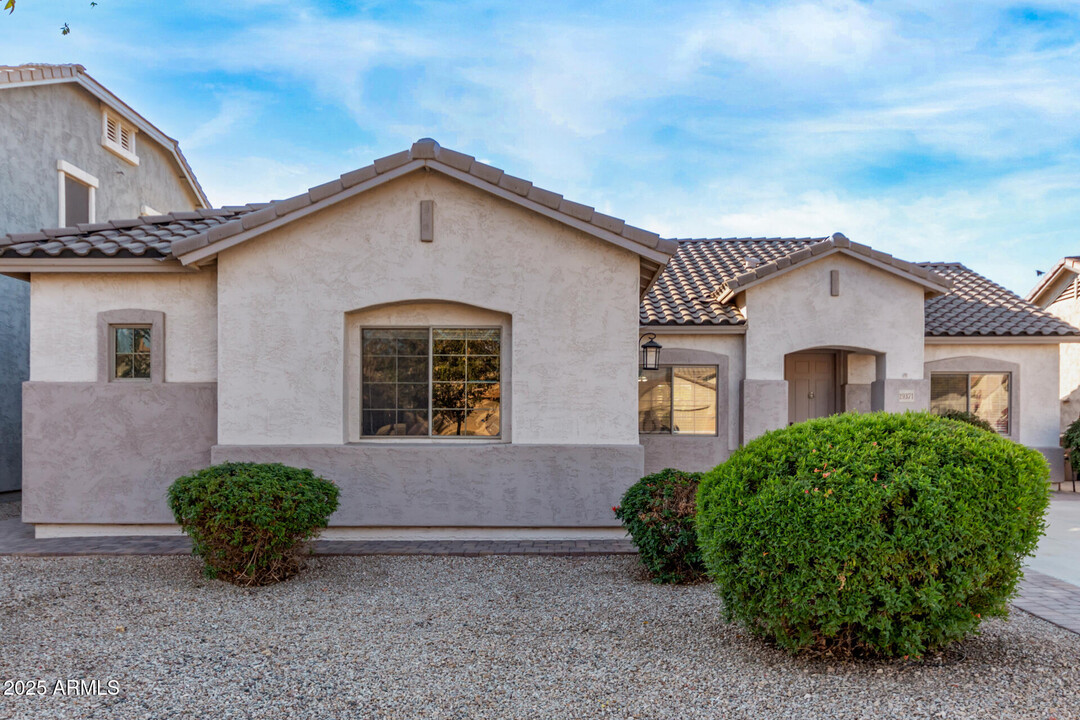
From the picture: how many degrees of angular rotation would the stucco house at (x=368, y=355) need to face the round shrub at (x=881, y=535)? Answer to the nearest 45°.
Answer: approximately 45° to its left

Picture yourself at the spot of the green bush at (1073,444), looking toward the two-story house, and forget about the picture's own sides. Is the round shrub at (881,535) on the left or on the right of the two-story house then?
left

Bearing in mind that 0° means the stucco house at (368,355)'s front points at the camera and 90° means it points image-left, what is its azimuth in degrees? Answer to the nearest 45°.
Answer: approximately 0°

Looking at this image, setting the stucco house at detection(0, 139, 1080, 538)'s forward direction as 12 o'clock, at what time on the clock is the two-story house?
The two-story house is roughly at 4 o'clock from the stucco house.

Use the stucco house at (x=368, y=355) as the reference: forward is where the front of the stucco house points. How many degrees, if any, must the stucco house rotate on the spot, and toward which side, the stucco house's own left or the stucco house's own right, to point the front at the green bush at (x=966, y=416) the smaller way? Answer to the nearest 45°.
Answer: approximately 135° to the stucco house's own left

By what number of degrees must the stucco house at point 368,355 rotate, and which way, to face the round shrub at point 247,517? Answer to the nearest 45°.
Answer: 0° — it already faces it

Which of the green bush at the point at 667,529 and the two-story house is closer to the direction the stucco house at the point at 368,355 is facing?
the green bush

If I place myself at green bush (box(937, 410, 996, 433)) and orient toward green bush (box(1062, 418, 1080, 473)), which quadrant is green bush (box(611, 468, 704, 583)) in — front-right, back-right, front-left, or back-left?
back-right

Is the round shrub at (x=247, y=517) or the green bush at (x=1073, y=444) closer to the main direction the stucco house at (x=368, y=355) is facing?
the round shrub
